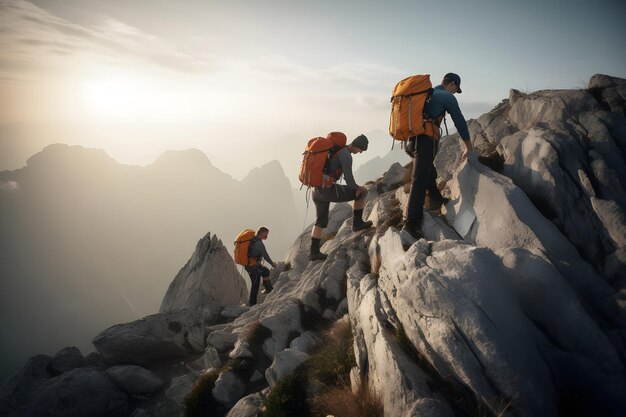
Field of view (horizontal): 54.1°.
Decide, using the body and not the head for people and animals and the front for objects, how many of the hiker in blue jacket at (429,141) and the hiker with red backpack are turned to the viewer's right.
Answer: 2

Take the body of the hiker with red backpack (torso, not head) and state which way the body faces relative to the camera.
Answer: to the viewer's right

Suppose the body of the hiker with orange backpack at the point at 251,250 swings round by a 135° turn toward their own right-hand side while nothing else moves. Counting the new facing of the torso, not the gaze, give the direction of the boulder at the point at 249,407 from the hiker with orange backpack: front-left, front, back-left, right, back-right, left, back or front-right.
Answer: front-left

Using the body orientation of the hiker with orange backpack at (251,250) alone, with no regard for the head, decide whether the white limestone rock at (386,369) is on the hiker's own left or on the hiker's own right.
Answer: on the hiker's own right

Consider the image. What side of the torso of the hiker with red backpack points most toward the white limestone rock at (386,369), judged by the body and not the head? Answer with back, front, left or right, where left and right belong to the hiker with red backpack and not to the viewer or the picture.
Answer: right

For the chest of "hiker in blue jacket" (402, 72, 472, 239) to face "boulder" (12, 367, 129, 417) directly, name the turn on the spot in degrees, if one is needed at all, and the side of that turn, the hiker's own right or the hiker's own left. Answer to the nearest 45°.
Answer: approximately 180°

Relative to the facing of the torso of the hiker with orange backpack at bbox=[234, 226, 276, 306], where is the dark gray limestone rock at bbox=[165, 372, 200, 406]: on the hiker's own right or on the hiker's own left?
on the hiker's own right

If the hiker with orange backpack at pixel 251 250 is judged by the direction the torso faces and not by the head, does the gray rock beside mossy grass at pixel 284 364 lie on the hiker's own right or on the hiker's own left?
on the hiker's own right

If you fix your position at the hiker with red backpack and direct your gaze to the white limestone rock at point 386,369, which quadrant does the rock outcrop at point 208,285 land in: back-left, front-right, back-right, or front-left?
back-right

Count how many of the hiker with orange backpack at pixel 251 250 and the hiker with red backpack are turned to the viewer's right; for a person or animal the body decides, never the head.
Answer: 2

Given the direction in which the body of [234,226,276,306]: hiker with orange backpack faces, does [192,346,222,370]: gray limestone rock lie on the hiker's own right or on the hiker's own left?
on the hiker's own right

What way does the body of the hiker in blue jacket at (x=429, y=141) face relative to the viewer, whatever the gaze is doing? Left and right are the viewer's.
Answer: facing to the right of the viewer
